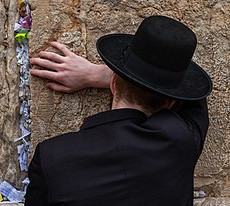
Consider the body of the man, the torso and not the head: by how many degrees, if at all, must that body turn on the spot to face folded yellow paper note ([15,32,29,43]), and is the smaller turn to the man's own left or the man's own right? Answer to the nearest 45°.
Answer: approximately 45° to the man's own left

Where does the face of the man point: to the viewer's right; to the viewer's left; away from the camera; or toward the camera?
away from the camera

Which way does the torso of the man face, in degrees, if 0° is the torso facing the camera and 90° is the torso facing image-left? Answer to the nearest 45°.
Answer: approximately 180°
